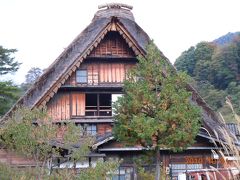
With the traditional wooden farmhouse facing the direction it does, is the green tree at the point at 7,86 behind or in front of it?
behind

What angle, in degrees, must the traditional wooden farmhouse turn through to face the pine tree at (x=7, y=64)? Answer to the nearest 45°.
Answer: approximately 135° to its right

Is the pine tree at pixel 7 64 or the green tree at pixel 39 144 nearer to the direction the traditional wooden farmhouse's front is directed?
the green tree

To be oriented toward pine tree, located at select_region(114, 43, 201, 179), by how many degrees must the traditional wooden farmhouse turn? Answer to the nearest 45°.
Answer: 0° — it already faces it

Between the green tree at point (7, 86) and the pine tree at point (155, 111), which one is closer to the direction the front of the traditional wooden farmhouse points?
the pine tree

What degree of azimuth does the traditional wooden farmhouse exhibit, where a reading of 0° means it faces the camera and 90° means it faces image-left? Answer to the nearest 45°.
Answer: approximately 0°

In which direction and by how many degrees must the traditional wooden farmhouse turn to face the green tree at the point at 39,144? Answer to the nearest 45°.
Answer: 0° — it already faces it
